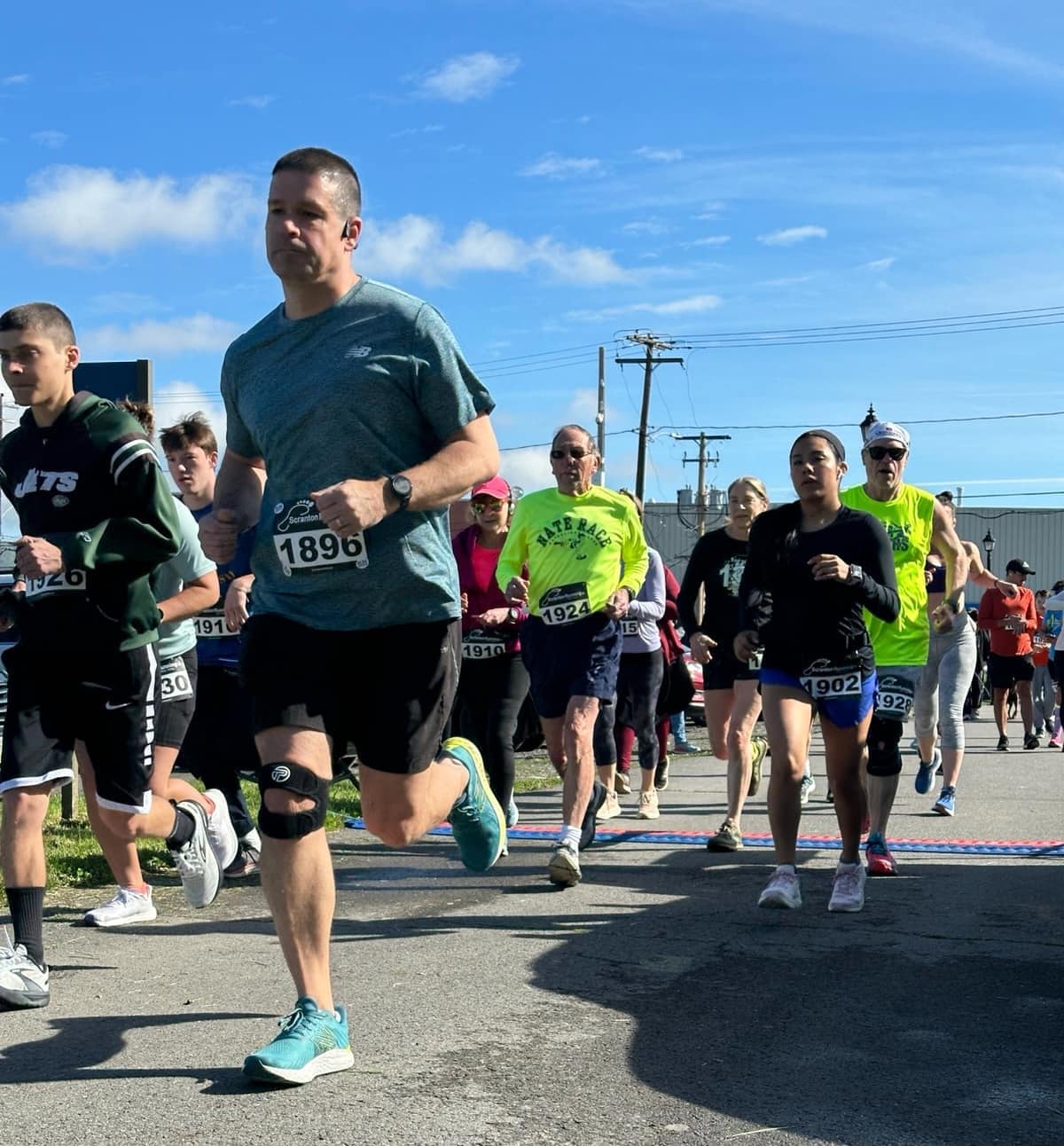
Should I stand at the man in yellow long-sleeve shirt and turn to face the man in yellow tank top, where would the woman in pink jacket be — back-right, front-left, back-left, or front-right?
back-left

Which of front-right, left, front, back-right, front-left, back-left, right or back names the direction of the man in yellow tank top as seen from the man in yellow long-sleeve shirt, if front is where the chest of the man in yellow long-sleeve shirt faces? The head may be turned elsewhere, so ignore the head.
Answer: left

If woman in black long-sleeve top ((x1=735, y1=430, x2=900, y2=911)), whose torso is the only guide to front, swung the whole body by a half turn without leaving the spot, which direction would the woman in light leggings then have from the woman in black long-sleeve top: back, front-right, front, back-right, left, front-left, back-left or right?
front

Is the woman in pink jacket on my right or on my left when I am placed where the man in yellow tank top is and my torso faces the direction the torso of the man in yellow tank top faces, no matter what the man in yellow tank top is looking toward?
on my right

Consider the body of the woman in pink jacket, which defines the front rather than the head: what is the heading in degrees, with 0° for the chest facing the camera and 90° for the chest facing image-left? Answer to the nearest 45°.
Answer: approximately 0°
